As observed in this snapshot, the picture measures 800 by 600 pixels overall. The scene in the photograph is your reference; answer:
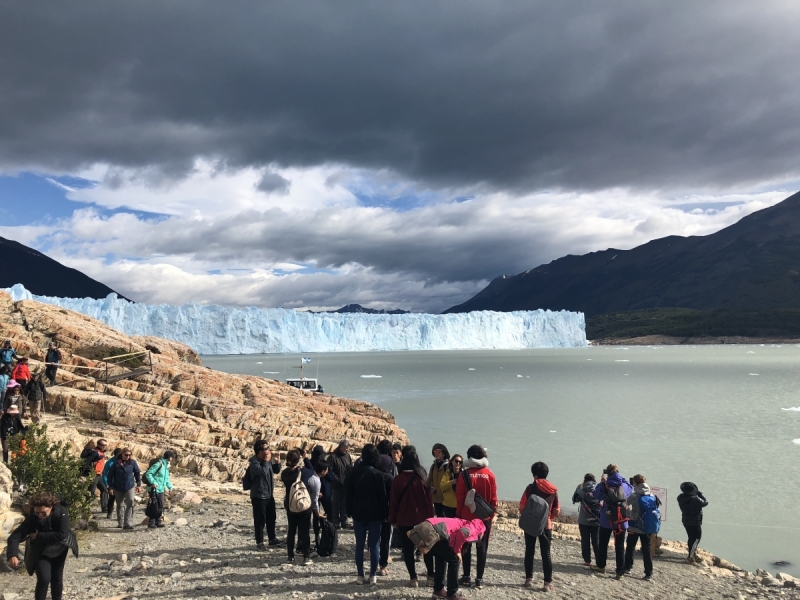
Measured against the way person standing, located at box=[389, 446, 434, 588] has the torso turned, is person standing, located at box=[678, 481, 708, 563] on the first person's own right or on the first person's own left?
on the first person's own right

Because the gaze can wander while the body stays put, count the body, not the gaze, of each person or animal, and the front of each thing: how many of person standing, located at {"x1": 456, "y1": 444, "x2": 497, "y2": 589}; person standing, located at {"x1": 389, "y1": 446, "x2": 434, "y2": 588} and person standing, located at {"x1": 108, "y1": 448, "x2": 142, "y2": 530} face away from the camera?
2

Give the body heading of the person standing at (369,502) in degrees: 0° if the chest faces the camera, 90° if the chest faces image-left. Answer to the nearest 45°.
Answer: approximately 180°

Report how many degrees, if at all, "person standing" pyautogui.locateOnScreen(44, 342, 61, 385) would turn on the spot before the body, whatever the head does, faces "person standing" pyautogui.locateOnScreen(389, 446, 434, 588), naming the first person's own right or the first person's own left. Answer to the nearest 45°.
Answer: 0° — they already face them

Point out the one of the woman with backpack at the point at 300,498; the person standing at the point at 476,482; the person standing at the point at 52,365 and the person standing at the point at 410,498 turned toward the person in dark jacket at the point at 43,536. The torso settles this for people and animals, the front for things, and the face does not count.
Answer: the person standing at the point at 52,365

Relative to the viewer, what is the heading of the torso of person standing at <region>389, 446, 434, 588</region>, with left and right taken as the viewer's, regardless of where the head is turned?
facing away from the viewer

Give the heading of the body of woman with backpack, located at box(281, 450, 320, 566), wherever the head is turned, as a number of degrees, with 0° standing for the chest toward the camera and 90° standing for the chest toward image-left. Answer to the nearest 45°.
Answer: approximately 180°

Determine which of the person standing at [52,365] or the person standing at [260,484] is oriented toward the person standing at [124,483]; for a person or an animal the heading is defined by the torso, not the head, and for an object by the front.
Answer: the person standing at [52,365]

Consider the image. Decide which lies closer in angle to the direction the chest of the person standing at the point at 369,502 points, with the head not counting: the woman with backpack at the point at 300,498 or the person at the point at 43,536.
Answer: the woman with backpack
